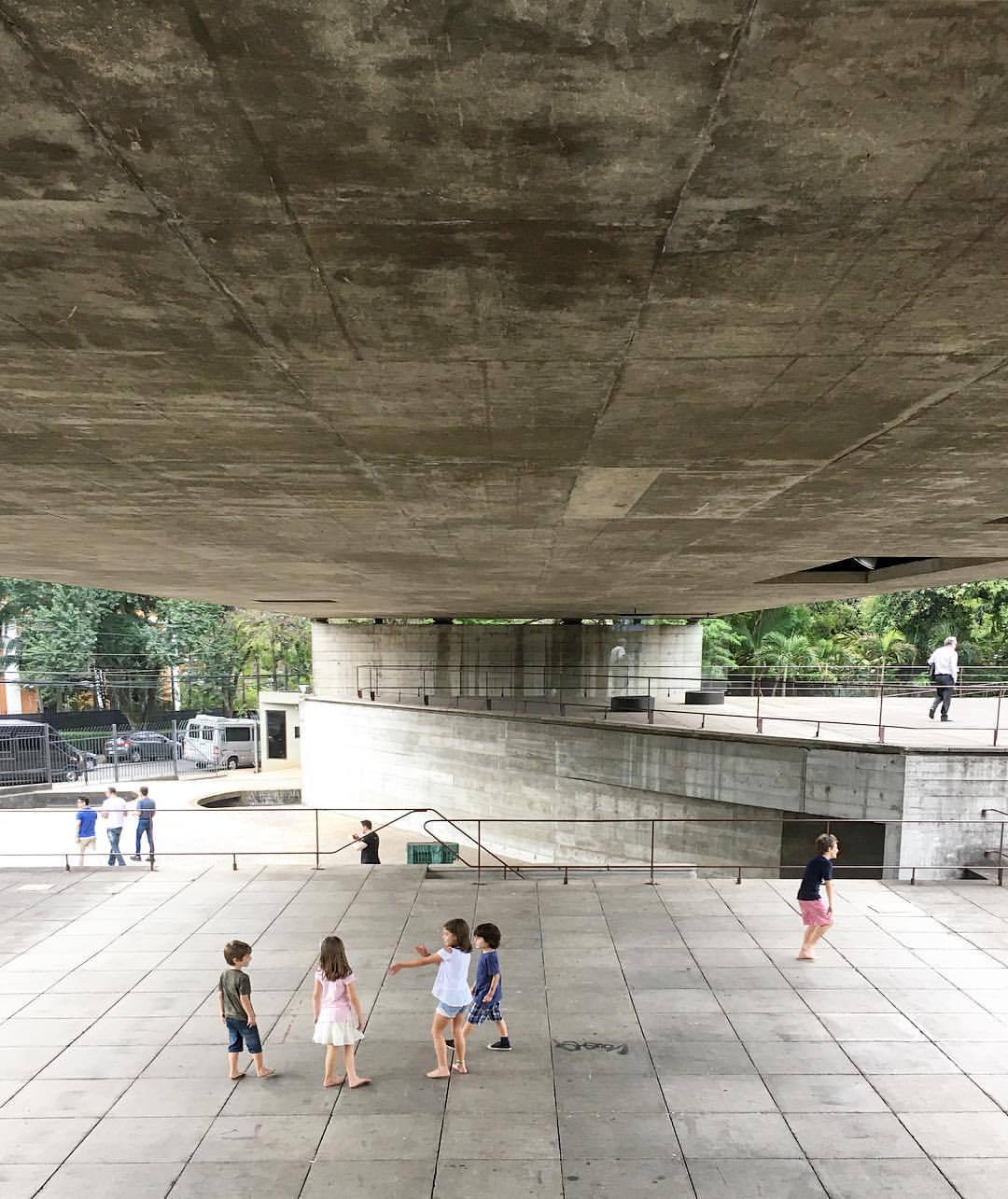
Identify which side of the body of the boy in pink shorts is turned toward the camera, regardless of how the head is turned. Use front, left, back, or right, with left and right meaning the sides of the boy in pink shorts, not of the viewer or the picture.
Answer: right

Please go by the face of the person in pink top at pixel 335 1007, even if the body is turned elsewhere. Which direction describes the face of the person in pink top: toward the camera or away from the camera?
away from the camera

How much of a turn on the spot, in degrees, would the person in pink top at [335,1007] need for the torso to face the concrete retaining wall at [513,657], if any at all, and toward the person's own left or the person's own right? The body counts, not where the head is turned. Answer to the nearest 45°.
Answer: approximately 45° to the person's own left

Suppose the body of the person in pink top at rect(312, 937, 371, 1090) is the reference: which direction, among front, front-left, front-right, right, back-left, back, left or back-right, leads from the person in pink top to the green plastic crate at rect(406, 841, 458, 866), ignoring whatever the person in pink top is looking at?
front-left

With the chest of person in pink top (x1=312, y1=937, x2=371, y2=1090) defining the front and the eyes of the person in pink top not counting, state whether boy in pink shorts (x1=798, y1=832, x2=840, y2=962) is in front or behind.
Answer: in front

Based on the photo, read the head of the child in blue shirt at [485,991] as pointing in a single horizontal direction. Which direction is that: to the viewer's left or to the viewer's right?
to the viewer's left

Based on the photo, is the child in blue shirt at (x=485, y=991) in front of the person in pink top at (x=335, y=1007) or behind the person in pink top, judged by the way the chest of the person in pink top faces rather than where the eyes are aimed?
in front
